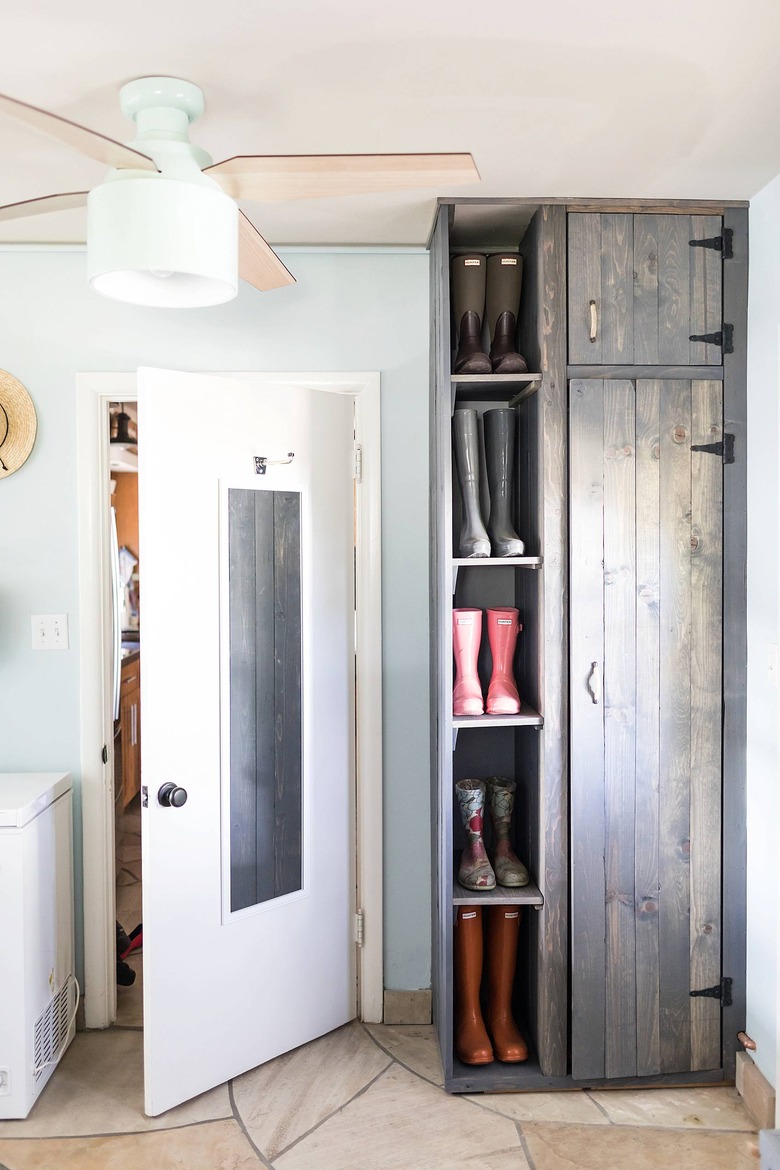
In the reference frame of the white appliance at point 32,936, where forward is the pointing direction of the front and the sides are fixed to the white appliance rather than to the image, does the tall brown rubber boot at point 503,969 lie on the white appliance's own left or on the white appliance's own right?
on the white appliance's own left

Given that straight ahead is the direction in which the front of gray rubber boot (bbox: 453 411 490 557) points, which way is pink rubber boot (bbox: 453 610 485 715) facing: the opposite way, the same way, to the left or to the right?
the same way

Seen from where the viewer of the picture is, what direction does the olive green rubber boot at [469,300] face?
facing the viewer

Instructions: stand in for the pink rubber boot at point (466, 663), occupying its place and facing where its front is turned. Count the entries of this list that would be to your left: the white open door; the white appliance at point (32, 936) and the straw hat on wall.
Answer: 0

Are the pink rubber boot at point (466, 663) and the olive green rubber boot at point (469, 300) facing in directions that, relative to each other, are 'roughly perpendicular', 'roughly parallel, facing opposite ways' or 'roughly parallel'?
roughly parallel

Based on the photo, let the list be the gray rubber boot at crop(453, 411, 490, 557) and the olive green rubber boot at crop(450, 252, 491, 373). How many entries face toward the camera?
2

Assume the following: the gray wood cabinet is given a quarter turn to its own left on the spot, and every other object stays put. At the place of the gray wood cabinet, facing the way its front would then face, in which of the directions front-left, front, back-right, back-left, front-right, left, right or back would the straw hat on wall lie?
back

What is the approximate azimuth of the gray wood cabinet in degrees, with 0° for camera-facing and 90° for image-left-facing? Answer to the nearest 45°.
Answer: approximately 0°

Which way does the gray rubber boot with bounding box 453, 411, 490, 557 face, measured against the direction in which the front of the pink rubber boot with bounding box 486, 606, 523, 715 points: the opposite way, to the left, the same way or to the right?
the same way

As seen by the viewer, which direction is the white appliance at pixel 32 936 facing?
toward the camera

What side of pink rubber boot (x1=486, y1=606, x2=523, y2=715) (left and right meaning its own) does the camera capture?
front

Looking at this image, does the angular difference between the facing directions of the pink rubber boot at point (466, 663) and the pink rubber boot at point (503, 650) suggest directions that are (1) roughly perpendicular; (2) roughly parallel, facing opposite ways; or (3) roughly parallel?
roughly parallel
